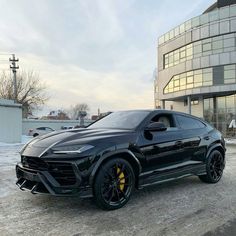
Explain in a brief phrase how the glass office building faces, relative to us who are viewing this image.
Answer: facing the viewer and to the left of the viewer

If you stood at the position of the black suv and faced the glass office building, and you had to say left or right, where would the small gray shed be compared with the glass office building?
left

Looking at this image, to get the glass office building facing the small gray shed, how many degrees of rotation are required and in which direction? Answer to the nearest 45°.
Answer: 0° — it already faces it

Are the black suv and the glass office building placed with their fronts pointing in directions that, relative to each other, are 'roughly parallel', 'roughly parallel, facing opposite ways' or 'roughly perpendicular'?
roughly parallel

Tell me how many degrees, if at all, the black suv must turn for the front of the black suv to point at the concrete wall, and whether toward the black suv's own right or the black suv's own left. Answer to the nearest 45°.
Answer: approximately 135° to the black suv's own right

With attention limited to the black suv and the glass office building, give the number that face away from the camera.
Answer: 0

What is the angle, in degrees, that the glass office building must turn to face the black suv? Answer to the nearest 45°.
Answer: approximately 45° to its left
